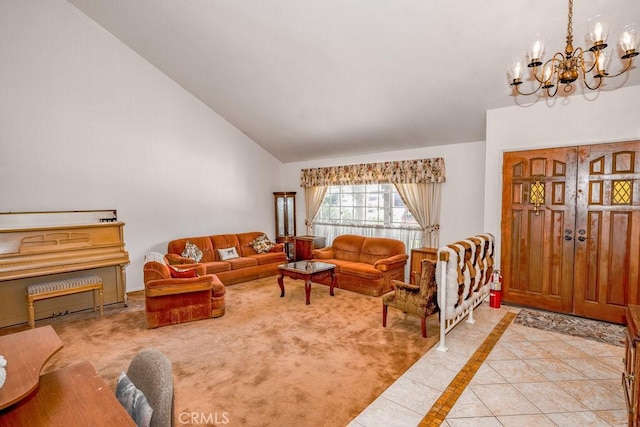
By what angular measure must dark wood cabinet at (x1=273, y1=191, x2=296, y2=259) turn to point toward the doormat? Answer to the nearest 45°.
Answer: approximately 45° to its left

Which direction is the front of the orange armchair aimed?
to the viewer's right

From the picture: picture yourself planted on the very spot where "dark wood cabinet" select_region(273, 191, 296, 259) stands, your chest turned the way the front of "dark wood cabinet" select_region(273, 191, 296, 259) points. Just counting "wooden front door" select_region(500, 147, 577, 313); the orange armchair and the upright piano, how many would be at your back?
0

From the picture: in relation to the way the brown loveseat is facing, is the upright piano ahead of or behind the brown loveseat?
ahead

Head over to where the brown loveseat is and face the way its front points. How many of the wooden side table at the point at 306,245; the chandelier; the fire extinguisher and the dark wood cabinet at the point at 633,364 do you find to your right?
1

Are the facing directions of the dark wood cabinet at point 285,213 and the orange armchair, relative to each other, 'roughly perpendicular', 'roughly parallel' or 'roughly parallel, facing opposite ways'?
roughly perpendicular

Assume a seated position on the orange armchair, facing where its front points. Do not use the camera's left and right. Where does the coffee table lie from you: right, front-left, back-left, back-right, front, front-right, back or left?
front

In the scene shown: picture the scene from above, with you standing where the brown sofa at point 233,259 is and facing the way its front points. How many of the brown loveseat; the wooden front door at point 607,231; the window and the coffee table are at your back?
0

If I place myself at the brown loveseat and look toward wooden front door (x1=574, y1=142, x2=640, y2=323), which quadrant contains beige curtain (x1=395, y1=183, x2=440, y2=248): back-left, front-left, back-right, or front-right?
front-left

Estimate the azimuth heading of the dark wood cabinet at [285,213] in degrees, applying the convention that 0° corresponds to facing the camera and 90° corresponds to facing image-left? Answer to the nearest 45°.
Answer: approximately 0°

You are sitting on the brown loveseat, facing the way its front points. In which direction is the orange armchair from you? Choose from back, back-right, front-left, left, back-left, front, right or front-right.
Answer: front

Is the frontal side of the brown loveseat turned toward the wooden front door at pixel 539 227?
no

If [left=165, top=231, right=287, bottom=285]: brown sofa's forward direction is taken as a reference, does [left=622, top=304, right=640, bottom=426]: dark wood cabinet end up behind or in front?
in front

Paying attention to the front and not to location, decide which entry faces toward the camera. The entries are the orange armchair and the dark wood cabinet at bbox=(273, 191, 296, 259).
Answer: the dark wood cabinet
